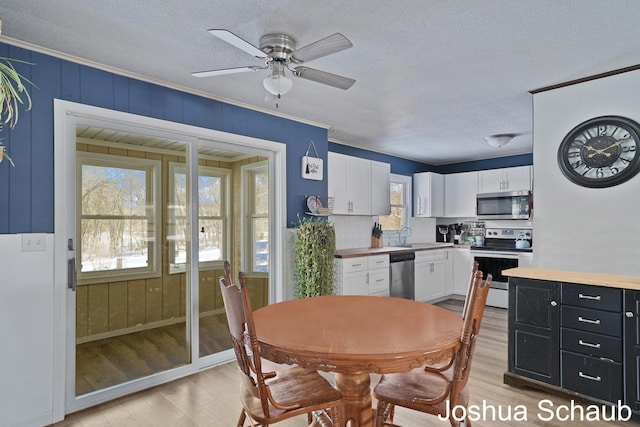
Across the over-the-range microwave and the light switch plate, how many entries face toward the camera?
2

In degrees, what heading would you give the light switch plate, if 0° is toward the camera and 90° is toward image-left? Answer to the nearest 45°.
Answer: approximately 0°

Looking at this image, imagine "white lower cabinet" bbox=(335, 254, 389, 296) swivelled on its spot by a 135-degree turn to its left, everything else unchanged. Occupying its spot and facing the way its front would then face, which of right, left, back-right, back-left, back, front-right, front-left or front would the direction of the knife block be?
front

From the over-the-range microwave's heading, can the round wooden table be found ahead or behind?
ahead

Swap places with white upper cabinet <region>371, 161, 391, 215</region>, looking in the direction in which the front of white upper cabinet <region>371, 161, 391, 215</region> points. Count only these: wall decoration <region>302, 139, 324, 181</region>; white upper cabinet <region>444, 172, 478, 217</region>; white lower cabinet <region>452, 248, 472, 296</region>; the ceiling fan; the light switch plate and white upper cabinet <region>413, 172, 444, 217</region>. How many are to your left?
3

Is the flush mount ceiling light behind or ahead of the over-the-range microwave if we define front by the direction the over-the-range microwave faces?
ahead

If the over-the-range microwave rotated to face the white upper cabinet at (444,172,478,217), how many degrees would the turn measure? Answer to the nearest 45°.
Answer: approximately 135° to its right

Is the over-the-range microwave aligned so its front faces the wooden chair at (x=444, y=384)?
yes

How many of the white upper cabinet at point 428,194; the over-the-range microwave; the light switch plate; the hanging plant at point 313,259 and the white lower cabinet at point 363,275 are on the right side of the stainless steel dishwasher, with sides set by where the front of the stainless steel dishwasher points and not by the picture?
3

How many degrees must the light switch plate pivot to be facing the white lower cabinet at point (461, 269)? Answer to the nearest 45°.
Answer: approximately 90° to its left

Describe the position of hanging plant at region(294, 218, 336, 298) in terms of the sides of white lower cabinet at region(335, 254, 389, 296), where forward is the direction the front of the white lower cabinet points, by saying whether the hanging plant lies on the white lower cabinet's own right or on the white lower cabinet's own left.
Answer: on the white lower cabinet's own right

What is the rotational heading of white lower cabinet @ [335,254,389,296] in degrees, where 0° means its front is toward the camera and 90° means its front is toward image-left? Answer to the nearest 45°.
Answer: approximately 315°
